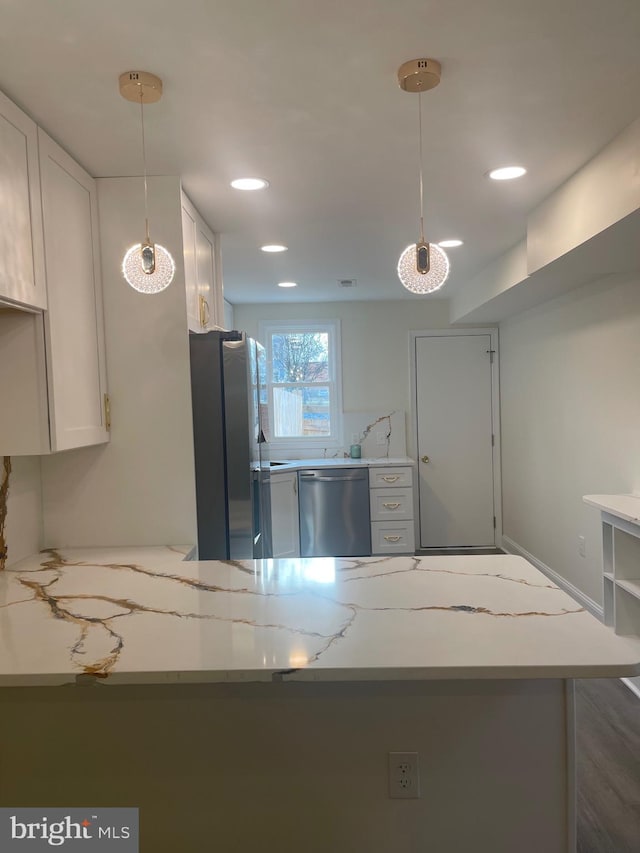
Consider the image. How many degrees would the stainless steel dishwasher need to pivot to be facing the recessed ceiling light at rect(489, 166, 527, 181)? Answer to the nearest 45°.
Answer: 0° — it already faces it

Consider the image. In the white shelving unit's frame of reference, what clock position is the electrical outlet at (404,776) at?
The electrical outlet is roughly at 11 o'clock from the white shelving unit.

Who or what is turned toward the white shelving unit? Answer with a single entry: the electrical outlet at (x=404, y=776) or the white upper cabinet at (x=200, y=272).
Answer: the white upper cabinet

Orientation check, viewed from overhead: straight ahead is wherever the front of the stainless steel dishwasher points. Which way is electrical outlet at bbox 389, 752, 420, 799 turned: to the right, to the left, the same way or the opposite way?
the same way

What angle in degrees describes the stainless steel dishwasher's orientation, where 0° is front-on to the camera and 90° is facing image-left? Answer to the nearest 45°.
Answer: approximately 0°

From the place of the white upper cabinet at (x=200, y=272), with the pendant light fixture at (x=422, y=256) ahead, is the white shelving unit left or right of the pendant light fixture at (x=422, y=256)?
left

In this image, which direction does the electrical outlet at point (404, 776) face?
toward the camera

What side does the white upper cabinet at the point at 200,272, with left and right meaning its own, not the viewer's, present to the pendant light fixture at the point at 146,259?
right

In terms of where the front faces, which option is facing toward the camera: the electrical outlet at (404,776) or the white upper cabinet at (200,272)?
the electrical outlet

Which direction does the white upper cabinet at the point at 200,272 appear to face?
to the viewer's right

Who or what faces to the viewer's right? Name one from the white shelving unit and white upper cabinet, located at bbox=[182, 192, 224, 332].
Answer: the white upper cabinet

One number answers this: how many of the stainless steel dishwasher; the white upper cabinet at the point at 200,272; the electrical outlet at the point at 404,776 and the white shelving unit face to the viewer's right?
1

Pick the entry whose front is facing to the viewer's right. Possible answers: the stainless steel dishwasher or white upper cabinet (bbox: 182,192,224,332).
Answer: the white upper cabinet

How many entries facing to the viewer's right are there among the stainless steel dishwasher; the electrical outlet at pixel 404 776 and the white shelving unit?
0

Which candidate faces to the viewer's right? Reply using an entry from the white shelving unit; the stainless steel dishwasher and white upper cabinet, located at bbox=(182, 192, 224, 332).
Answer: the white upper cabinet

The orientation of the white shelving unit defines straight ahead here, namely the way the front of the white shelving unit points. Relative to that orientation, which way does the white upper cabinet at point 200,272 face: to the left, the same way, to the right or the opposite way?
the opposite way

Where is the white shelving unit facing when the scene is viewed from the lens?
facing the viewer and to the left of the viewer
